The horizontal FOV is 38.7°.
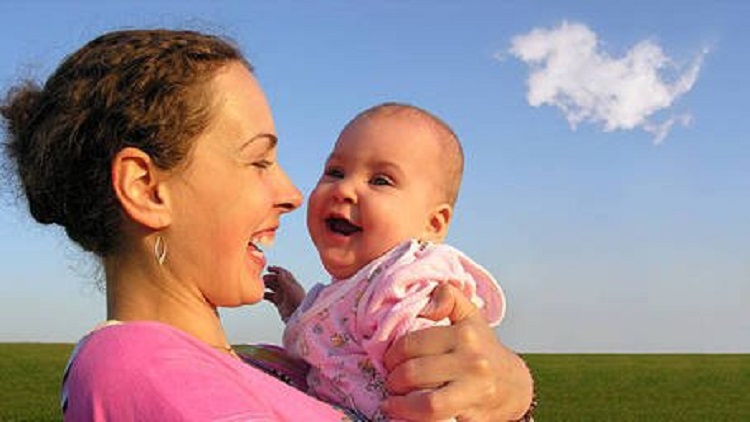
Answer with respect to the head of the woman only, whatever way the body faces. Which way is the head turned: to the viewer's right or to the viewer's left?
to the viewer's right

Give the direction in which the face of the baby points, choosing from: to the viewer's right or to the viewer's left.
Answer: to the viewer's left

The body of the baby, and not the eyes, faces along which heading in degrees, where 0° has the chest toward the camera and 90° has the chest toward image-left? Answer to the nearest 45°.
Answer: approximately 45°

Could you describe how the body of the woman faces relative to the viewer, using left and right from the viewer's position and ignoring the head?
facing to the right of the viewer
